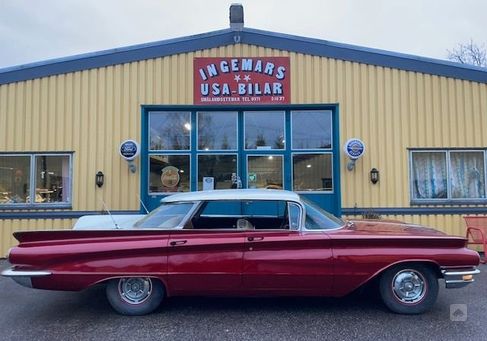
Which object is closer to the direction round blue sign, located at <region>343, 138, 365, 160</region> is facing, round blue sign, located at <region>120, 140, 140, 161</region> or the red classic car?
the red classic car

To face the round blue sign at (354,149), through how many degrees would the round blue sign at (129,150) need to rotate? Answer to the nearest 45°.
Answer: approximately 90° to its left

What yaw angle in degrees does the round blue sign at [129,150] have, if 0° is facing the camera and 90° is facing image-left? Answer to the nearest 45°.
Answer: approximately 0°

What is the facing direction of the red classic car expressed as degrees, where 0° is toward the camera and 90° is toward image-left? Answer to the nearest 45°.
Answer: approximately 270°

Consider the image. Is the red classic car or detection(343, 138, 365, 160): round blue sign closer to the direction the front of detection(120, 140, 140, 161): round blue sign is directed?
the red classic car

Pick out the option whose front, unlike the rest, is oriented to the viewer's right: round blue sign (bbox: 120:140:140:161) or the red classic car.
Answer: the red classic car

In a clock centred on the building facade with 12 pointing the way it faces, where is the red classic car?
The red classic car is roughly at 12 o'clock from the building facade.

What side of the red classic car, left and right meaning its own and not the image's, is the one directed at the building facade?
left

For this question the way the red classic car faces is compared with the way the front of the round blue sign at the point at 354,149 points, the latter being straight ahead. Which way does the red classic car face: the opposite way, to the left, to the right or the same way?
to the left

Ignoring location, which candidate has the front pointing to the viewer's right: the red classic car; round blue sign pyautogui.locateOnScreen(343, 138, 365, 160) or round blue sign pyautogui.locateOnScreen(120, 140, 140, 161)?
the red classic car

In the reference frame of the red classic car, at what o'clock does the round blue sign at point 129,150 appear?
The round blue sign is roughly at 8 o'clock from the red classic car.

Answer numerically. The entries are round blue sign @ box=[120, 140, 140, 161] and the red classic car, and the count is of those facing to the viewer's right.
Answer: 1

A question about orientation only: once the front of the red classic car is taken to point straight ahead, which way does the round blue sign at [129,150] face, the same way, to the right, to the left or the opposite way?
to the right
